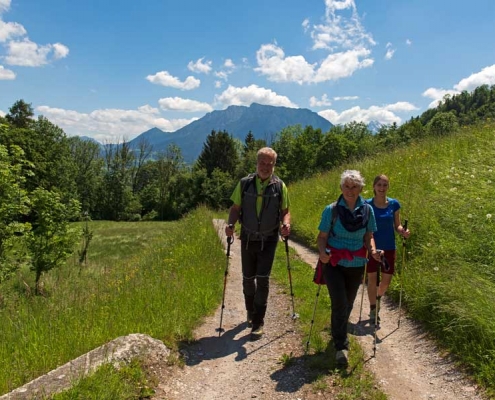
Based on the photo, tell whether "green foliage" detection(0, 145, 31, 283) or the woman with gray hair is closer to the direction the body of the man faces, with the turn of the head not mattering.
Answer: the woman with gray hair

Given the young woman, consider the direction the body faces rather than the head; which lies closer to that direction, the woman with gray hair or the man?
the woman with gray hair

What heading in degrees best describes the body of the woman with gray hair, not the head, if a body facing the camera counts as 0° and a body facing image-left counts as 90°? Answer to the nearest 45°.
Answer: approximately 0°

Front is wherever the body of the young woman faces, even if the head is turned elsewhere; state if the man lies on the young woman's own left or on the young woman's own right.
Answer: on the young woman's own right

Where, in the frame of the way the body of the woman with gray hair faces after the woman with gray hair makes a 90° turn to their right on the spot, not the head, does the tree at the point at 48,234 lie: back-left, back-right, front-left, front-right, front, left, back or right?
front-right

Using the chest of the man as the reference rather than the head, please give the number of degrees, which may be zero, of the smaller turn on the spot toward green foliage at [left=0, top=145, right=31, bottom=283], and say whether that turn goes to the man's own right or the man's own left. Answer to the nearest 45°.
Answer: approximately 135° to the man's own right

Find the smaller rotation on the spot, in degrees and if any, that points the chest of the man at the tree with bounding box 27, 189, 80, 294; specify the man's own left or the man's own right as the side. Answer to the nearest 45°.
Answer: approximately 135° to the man's own right
